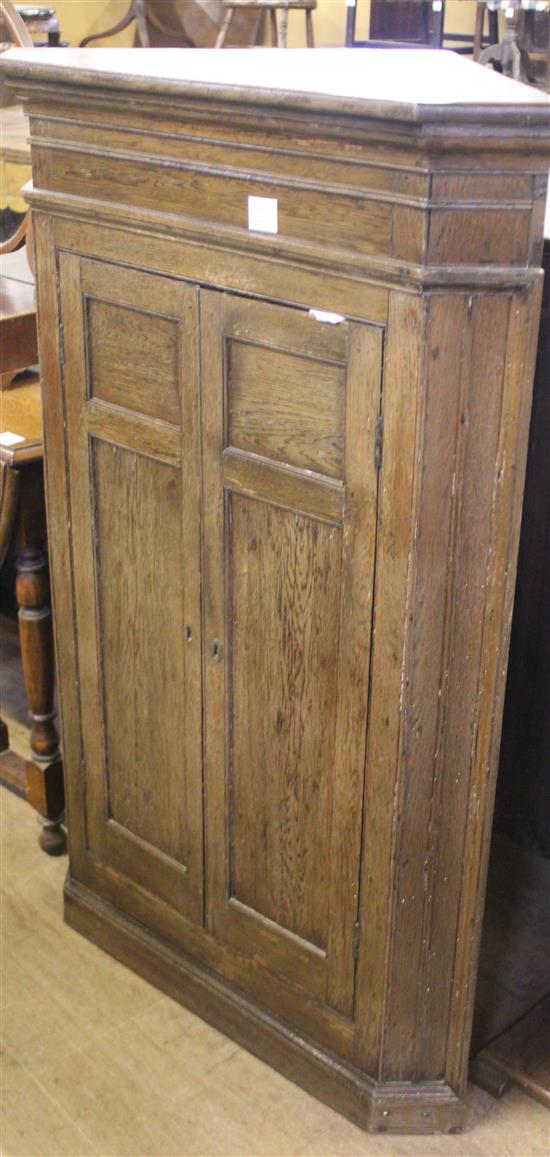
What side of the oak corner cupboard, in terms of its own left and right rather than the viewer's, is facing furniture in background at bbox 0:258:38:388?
right

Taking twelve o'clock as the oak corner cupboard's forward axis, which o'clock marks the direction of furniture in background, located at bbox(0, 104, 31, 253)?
The furniture in background is roughly at 4 o'clock from the oak corner cupboard.

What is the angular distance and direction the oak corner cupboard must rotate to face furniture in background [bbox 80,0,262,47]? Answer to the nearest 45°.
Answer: approximately 135° to its right

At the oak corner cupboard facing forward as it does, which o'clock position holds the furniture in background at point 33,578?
The furniture in background is roughly at 3 o'clock from the oak corner cupboard.

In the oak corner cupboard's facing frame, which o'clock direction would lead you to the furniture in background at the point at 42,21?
The furniture in background is roughly at 4 o'clock from the oak corner cupboard.

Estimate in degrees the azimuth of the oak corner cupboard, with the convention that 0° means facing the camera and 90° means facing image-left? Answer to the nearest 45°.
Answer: approximately 45°

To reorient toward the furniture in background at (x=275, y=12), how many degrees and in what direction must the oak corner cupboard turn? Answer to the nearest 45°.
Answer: approximately 135° to its right
